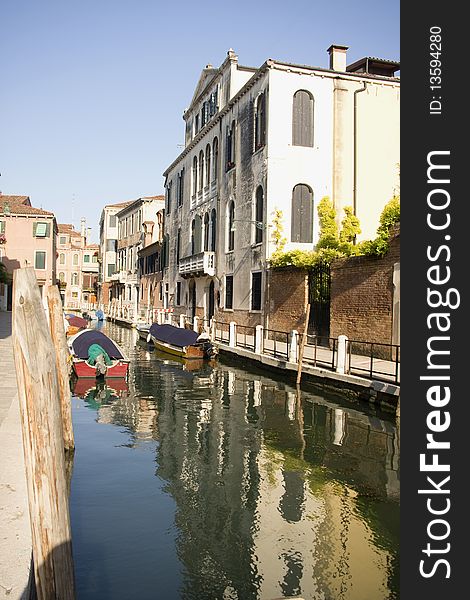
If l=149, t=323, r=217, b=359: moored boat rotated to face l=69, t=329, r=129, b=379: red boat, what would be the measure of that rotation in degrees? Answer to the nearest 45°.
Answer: approximately 90° to its left

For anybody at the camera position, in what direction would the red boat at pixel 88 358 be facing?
facing away from the viewer

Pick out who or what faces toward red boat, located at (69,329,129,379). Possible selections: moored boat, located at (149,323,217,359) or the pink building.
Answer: the pink building

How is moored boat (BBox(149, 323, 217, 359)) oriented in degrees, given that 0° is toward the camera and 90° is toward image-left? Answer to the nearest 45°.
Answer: approximately 135°

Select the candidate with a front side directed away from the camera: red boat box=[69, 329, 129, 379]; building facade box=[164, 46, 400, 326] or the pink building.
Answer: the red boat

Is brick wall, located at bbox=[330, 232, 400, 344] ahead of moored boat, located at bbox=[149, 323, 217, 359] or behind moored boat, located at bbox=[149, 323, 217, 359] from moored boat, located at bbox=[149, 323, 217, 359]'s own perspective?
behind

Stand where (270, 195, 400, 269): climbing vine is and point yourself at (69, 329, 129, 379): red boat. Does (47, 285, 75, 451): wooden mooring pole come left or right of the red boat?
left
